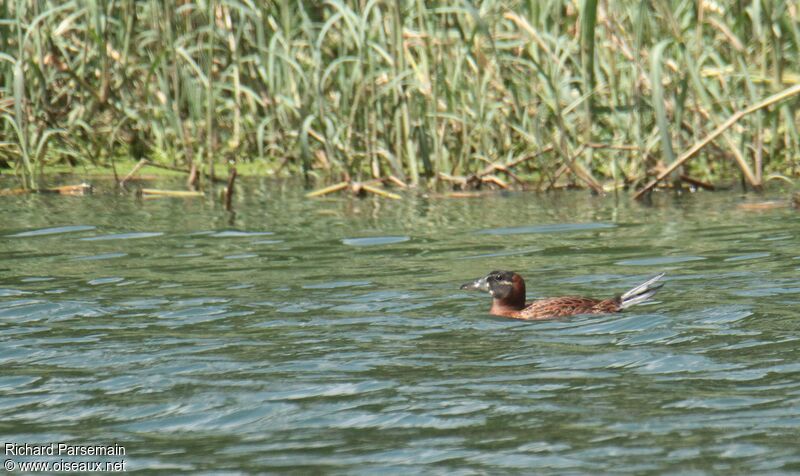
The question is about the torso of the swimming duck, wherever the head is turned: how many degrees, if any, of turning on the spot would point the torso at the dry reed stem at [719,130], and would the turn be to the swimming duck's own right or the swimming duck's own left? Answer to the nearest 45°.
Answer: approximately 135° to the swimming duck's own right

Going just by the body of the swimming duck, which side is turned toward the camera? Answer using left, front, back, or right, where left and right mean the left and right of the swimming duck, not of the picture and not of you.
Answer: left
